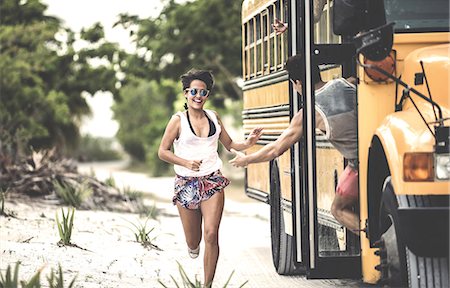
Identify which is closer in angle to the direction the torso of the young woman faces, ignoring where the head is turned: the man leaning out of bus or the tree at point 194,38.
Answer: the man leaning out of bus

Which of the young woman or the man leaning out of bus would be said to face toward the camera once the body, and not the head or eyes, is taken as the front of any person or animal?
the young woman

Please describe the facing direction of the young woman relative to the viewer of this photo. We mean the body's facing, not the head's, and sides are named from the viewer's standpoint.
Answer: facing the viewer

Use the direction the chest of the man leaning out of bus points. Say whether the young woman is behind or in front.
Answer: in front

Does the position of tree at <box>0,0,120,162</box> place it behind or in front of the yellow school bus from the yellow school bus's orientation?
behind

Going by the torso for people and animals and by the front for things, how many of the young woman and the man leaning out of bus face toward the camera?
1

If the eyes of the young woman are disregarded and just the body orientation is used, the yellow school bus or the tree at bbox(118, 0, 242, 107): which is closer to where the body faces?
the yellow school bus

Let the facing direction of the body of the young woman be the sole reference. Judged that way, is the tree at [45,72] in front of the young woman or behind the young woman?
behind

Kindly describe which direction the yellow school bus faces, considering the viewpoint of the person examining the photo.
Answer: facing the viewer and to the right of the viewer

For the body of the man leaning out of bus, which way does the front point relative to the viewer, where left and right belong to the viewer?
facing away from the viewer and to the left of the viewer
